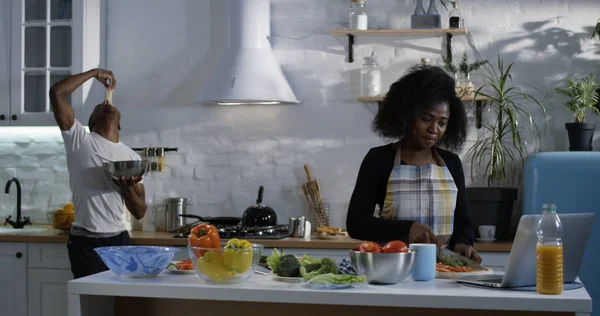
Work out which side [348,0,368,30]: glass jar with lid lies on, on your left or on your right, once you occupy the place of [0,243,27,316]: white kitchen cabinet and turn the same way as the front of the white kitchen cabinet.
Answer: on your left

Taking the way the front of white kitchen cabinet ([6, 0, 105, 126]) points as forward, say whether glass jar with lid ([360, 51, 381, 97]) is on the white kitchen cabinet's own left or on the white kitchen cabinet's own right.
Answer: on the white kitchen cabinet's own left

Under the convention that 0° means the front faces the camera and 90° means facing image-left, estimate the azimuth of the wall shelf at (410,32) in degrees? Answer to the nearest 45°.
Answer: approximately 0°

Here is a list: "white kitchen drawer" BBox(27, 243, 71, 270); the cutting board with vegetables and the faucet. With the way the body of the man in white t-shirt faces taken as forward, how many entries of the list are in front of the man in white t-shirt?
1

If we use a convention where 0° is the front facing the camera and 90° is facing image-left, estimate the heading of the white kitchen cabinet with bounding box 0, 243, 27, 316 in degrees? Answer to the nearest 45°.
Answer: approximately 0°

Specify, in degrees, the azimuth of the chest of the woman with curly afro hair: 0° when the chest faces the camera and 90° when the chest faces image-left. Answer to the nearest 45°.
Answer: approximately 315°

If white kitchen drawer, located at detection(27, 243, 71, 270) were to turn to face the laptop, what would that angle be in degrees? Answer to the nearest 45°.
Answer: approximately 45° to its left

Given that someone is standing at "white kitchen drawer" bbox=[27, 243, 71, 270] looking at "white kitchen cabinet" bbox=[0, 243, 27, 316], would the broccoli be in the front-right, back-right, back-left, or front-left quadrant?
back-left

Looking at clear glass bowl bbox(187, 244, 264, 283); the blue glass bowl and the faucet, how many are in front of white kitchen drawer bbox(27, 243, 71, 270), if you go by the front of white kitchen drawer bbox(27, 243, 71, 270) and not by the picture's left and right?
2
